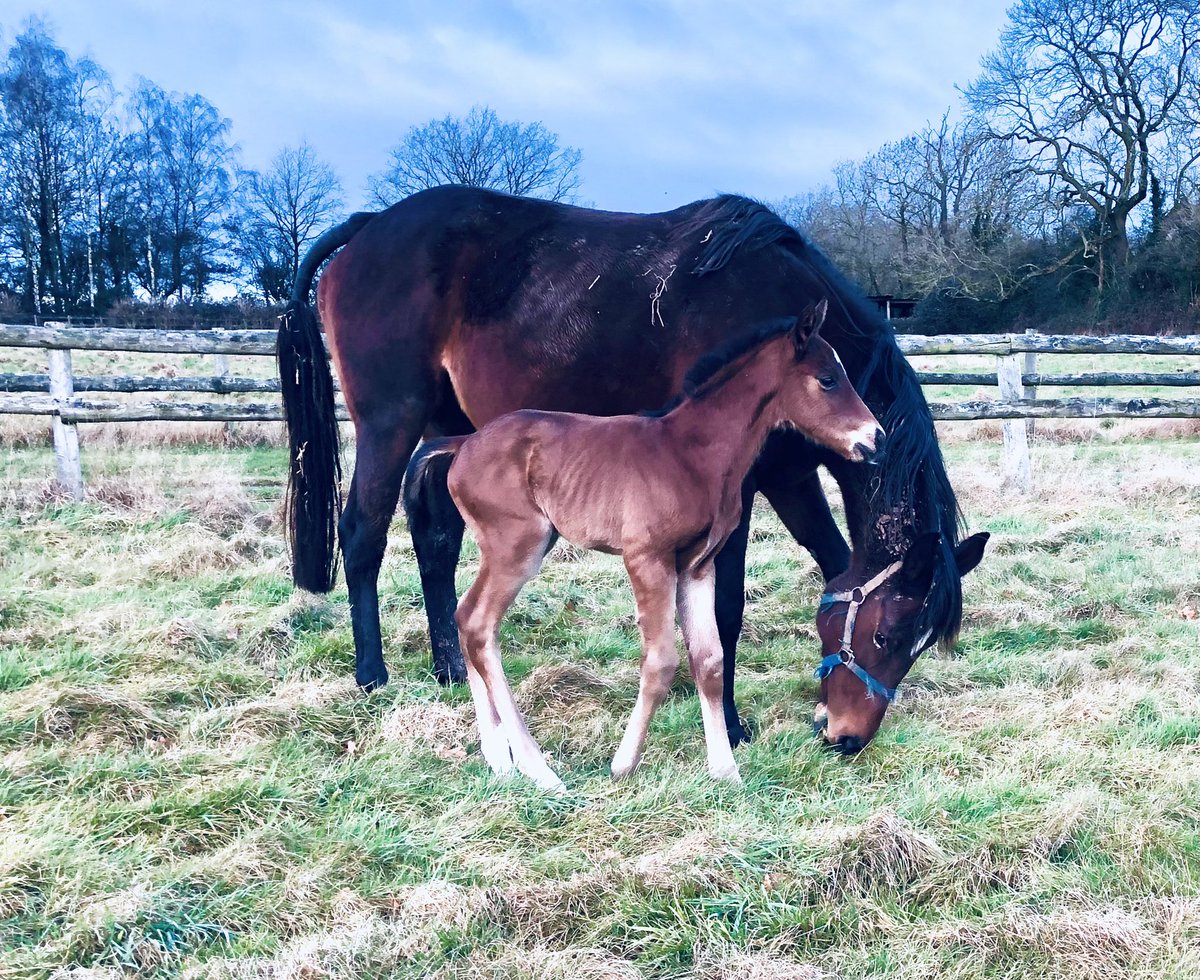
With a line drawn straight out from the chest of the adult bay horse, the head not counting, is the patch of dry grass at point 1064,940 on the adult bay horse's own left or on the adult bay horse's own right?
on the adult bay horse's own right

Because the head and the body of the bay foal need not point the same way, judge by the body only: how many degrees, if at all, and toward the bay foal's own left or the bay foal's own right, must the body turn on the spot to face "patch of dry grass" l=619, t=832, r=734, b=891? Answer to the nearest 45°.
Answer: approximately 90° to the bay foal's own right

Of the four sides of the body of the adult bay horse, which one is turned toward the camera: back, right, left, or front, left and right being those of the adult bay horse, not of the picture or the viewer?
right

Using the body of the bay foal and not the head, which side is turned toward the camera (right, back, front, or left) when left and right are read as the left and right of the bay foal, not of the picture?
right

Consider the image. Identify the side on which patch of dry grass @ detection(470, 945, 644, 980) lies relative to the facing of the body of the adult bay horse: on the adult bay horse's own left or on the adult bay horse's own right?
on the adult bay horse's own right

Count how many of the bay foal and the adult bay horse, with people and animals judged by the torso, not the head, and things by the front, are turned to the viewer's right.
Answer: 2

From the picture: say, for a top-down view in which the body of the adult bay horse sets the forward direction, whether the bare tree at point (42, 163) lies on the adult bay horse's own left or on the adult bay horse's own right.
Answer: on the adult bay horse's own left
